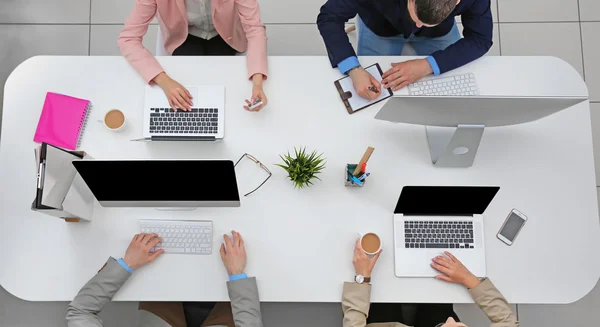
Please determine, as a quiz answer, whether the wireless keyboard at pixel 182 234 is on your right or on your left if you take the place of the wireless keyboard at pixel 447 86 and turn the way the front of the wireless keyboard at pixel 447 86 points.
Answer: on your left

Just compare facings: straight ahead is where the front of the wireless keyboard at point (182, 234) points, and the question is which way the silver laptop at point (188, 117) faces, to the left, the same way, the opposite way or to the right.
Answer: the opposite way

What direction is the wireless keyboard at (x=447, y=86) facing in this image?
away from the camera

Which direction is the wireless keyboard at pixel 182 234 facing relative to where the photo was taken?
toward the camera

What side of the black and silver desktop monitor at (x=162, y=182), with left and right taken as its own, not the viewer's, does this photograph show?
front

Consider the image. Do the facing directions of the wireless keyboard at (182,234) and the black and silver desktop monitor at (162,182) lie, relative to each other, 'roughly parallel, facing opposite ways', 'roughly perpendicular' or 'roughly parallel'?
roughly parallel

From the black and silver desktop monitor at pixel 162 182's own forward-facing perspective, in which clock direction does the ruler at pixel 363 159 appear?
The ruler is roughly at 9 o'clock from the black and silver desktop monitor.
